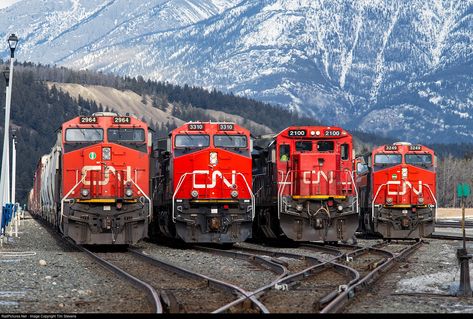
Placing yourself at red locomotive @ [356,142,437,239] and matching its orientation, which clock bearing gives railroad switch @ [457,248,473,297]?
The railroad switch is roughly at 12 o'clock from the red locomotive.

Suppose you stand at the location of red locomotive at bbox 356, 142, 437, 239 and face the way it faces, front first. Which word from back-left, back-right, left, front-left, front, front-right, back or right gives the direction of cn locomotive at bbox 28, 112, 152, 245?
front-right

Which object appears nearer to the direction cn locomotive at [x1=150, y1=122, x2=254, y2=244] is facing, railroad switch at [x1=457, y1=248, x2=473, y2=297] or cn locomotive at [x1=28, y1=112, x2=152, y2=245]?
the railroad switch

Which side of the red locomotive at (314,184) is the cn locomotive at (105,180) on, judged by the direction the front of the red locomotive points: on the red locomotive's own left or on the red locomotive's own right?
on the red locomotive's own right

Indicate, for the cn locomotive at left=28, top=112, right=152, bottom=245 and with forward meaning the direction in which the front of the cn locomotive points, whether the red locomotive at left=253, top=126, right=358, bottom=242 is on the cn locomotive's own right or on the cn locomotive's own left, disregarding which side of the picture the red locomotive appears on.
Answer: on the cn locomotive's own left

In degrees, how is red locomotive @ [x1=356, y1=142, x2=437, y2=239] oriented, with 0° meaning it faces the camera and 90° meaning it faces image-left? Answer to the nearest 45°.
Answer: approximately 0°

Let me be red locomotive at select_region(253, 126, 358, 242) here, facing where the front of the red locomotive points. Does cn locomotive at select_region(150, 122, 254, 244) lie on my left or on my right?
on my right

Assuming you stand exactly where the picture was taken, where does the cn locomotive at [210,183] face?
facing the viewer

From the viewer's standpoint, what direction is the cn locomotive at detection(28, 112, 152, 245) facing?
toward the camera

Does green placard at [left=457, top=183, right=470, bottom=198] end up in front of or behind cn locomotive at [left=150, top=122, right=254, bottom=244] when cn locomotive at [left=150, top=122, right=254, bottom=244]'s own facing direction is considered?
in front
